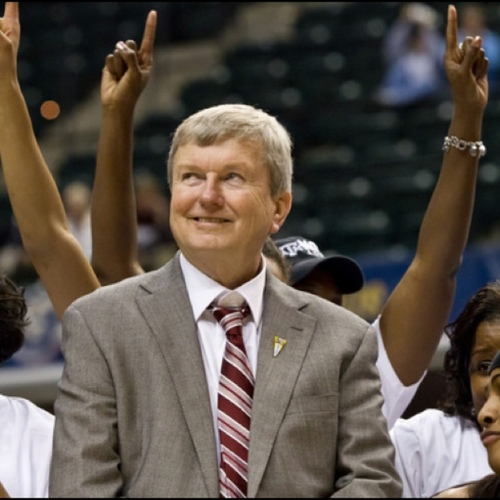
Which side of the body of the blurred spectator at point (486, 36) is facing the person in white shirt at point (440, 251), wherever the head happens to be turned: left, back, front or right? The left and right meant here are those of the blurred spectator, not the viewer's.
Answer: front

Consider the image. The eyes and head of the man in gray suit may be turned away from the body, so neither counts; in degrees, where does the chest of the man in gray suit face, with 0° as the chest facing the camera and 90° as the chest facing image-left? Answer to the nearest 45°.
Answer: approximately 0°

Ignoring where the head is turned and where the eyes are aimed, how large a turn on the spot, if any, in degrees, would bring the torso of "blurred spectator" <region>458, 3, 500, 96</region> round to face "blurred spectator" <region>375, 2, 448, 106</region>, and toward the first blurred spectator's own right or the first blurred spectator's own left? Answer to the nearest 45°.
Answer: approximately 90° to the first blurred spectator's own right

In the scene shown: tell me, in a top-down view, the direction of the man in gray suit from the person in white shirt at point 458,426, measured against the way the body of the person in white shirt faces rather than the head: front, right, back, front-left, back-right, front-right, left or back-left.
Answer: right

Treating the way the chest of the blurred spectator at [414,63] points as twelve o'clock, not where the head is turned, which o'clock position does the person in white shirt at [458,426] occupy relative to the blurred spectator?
The person in white shirt is roughly at 12 o'clock from the blurred spectator.

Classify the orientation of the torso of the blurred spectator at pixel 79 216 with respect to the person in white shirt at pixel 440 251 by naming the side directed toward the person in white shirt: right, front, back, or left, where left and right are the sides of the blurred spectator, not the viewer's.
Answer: front

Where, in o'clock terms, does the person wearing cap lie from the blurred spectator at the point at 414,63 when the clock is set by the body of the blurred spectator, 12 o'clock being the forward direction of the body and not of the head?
The person wearing cap is roughly at 12 o'clock from the blurred spectator.

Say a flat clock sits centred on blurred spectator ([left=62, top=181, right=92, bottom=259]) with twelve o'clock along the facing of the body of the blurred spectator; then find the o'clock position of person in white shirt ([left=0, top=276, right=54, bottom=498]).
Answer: The person in white shirt is roughly at 12 o'clock from the blurred spectator.

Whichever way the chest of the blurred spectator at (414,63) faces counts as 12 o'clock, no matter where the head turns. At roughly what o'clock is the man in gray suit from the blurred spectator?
The man in gray suit is roughly at 12 o'clock from the blurred spectator.

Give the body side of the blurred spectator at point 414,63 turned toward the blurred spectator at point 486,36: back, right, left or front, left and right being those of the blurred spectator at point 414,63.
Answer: left

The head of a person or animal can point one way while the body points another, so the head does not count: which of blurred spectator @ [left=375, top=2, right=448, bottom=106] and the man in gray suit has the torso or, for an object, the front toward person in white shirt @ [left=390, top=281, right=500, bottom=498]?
the blurred spectator

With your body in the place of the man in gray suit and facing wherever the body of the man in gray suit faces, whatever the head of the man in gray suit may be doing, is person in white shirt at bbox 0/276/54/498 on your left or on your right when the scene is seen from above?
on your right
